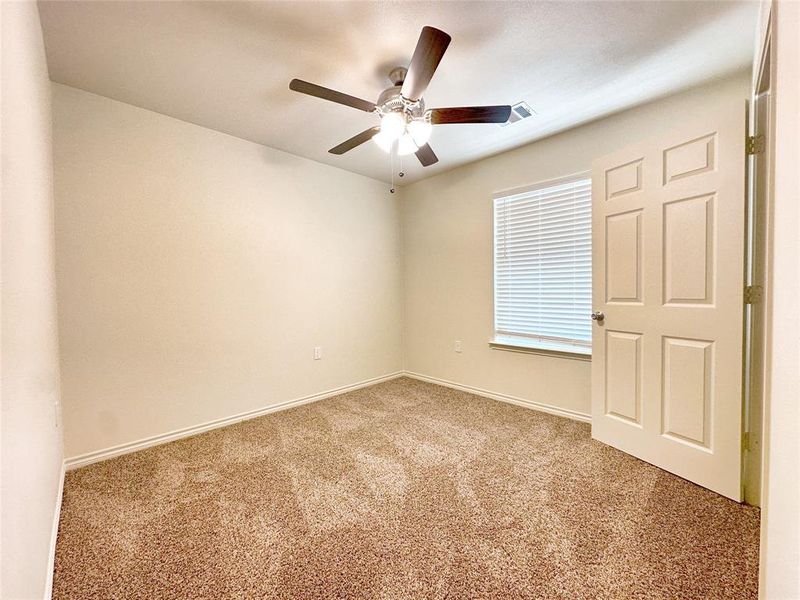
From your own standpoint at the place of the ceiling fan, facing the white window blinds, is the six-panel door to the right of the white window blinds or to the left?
right

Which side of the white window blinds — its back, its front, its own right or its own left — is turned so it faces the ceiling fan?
front

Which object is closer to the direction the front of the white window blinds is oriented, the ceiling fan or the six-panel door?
the ceiling fan

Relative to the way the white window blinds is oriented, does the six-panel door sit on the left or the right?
on its left

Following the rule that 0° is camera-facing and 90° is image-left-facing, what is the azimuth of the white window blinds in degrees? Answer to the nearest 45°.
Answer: approximately 45°
